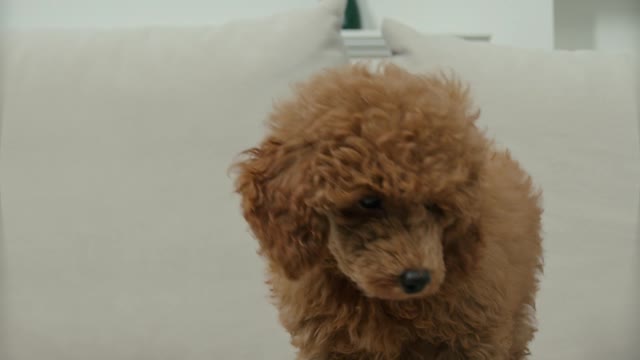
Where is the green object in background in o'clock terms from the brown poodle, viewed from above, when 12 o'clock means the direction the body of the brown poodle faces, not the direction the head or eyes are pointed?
The green object in background is roughly at 6 o'clock from the brown poodle.

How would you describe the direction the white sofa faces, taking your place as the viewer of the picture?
facing the viewer

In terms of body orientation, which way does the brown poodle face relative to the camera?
toward the camera
